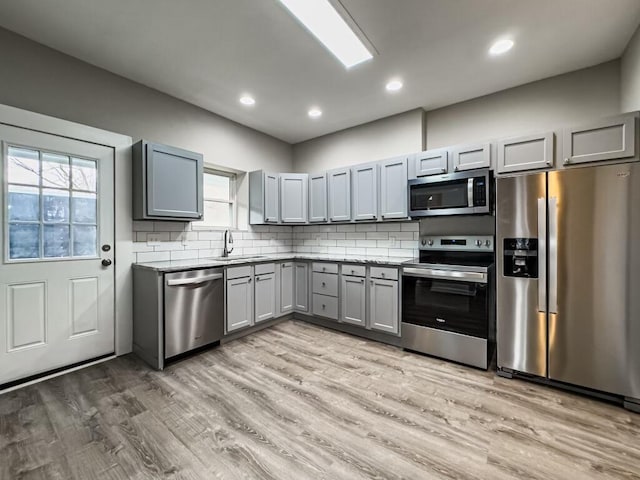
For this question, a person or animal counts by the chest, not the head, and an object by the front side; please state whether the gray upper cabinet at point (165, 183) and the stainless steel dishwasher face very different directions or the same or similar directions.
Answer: same or similar directions

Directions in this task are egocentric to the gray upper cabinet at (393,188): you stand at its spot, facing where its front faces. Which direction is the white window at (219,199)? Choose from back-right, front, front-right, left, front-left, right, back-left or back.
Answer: front-right

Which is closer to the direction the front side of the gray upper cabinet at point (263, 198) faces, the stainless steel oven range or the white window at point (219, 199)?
the stainless steel oven range

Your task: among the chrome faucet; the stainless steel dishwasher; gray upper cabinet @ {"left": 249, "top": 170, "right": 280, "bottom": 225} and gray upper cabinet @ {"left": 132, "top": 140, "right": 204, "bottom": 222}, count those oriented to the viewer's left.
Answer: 0

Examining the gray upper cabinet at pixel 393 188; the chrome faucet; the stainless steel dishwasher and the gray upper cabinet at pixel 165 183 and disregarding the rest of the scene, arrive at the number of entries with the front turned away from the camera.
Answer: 0

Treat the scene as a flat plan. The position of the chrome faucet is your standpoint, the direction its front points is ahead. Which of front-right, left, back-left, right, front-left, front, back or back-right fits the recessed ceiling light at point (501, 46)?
front

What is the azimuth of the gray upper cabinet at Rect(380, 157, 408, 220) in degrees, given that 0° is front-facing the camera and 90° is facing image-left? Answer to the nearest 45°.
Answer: approximately 45°

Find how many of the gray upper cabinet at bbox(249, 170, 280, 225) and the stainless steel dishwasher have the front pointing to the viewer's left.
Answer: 0

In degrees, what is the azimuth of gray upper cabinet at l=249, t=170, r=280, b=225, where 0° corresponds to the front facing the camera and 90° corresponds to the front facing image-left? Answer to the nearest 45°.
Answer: approximately 315°

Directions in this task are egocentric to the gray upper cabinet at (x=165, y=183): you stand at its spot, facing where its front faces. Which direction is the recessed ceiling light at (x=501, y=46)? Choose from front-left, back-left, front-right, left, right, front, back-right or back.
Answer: front

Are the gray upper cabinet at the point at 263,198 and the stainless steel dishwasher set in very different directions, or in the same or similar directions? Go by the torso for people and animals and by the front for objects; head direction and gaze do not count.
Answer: same or similar directions

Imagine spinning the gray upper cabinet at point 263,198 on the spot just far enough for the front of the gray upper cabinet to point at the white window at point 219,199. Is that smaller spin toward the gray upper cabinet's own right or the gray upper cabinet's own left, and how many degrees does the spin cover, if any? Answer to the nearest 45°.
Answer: approximately 135° to the gray upper cabinet's own right

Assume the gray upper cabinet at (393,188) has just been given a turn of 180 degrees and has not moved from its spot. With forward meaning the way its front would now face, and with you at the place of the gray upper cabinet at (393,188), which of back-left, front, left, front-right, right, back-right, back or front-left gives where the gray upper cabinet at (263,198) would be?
back-left
